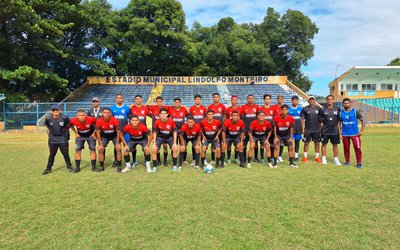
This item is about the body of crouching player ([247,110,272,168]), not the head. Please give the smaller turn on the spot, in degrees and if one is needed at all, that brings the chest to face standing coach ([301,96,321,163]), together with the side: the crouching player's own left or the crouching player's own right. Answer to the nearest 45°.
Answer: approximately 135° to the crouching player's own left

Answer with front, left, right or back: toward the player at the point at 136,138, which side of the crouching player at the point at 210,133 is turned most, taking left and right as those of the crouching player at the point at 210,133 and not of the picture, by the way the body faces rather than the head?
right

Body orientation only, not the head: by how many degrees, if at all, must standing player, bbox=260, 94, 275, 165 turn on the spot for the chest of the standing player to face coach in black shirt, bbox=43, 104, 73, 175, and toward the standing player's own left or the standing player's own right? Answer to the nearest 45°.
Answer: approximately 45° to the standing player's own right

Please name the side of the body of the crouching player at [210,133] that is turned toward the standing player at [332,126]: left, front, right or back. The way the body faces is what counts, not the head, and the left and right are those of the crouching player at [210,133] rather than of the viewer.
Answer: left

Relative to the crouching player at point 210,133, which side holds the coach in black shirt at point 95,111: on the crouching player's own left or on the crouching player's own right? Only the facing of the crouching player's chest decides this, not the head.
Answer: on the crouching player's own right

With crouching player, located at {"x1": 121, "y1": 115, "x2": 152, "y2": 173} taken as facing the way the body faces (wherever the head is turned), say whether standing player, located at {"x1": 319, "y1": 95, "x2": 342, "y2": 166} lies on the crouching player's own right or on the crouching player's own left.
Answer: on the crouching player's own left

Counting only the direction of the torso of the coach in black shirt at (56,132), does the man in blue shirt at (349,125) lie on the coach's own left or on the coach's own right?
on the coach's own left

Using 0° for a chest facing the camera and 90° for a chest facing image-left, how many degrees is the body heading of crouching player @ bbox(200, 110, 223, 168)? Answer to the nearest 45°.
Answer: approximately 0°
